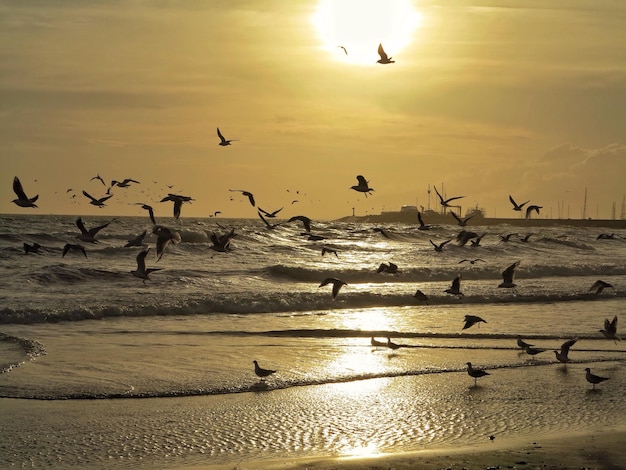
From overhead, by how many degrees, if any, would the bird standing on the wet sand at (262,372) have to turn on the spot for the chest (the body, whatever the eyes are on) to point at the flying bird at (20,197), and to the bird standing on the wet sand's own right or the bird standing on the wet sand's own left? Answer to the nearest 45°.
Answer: approximately 45° to the bird standing on the wet sand's own right

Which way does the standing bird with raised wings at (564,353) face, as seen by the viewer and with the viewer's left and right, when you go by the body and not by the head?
facing to the left of the viewer

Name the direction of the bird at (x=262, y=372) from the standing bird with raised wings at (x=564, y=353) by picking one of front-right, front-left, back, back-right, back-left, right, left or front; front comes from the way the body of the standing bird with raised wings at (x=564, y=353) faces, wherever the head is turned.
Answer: front-left

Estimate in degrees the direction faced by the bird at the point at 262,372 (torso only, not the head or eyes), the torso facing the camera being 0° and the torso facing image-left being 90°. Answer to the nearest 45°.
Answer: approximately 90°
